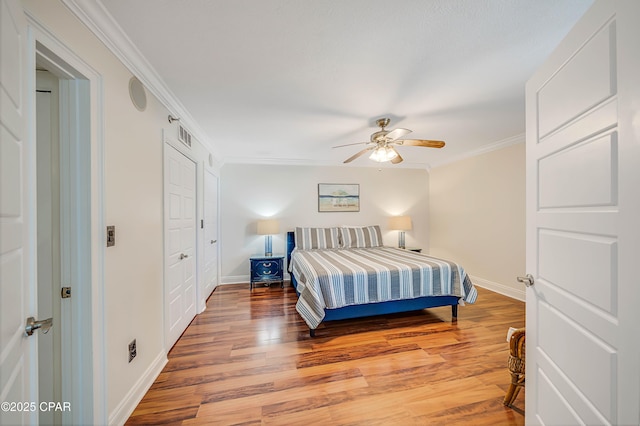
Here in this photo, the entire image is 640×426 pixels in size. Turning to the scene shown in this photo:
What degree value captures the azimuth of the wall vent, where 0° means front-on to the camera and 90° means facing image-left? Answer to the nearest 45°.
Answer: approximately 315°

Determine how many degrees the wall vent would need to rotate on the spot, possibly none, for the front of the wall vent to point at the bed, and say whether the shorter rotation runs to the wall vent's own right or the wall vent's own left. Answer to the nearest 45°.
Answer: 0° — it already faces it

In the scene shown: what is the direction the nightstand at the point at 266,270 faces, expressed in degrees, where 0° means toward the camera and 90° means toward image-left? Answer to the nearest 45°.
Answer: approximately 0°

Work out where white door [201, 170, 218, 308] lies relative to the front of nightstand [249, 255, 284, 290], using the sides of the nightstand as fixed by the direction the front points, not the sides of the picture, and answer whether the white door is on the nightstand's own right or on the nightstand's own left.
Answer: on the nightstand's own right

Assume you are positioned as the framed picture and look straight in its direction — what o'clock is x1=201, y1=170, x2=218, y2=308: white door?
The white door is roughly at 2 o'clock from the framed picture.

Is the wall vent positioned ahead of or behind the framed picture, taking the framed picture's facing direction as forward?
ahead

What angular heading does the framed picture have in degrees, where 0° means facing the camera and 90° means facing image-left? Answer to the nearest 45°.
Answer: approximately 0°

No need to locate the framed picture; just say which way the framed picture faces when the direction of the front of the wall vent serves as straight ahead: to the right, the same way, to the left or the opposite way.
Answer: to the right

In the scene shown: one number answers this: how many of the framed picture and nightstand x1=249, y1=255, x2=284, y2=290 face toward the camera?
2
